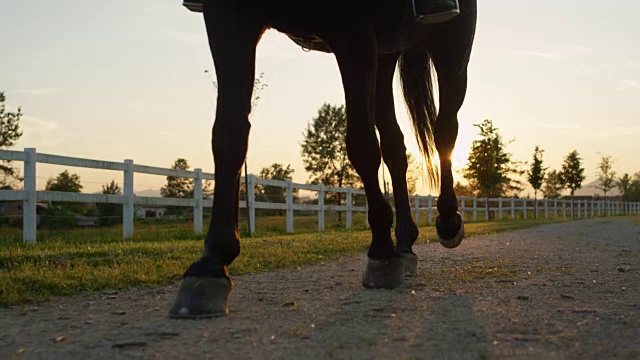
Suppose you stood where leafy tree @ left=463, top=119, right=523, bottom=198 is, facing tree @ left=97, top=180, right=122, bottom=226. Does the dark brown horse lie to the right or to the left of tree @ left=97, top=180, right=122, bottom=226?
left

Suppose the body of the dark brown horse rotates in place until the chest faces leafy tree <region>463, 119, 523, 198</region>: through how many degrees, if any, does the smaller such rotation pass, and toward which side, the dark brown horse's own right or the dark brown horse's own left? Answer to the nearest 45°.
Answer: approximately 135° to the dark brown horse's own right

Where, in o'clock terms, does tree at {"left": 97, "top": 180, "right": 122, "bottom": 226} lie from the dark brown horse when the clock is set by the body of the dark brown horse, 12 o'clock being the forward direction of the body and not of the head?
The tree is roughly at 4 o'clock from the dark brown horse.

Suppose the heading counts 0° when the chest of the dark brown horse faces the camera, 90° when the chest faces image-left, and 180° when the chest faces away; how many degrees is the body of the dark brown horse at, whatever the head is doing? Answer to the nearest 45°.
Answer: approximately 45°

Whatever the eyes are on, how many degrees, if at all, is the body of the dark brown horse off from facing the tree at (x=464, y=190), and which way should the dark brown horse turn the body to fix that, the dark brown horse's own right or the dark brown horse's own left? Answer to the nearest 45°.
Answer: approximately 135° to the dark brown horse's own right
